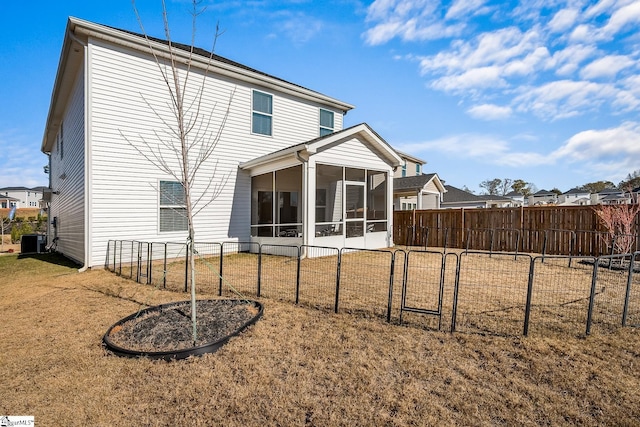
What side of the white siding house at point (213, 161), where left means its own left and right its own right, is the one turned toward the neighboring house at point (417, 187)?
right

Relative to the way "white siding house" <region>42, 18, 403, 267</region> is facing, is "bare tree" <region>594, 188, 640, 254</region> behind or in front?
behind

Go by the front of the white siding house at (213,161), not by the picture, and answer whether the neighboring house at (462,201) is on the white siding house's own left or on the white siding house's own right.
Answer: on the white siding house's own right

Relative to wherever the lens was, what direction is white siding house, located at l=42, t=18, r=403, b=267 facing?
facing away from the viewer and to the left of the viewer

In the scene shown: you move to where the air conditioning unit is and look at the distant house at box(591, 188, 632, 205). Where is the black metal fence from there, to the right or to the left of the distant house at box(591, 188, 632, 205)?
right

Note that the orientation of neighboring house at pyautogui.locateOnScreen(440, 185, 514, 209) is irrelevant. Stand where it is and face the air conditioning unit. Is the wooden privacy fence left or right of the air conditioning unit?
left
